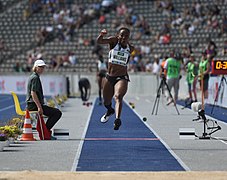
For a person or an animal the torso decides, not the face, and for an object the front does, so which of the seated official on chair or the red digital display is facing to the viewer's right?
the seated official on chair

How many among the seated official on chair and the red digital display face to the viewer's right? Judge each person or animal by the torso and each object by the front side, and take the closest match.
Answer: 1

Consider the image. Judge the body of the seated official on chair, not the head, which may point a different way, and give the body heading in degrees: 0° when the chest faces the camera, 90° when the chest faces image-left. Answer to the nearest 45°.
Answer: approximately 270°

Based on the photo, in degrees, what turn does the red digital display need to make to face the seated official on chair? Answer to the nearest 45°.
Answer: approximately 45° to its right

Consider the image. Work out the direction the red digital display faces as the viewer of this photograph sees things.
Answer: facing the viewer

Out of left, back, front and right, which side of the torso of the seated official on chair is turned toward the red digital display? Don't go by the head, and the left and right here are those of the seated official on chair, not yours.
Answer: front
